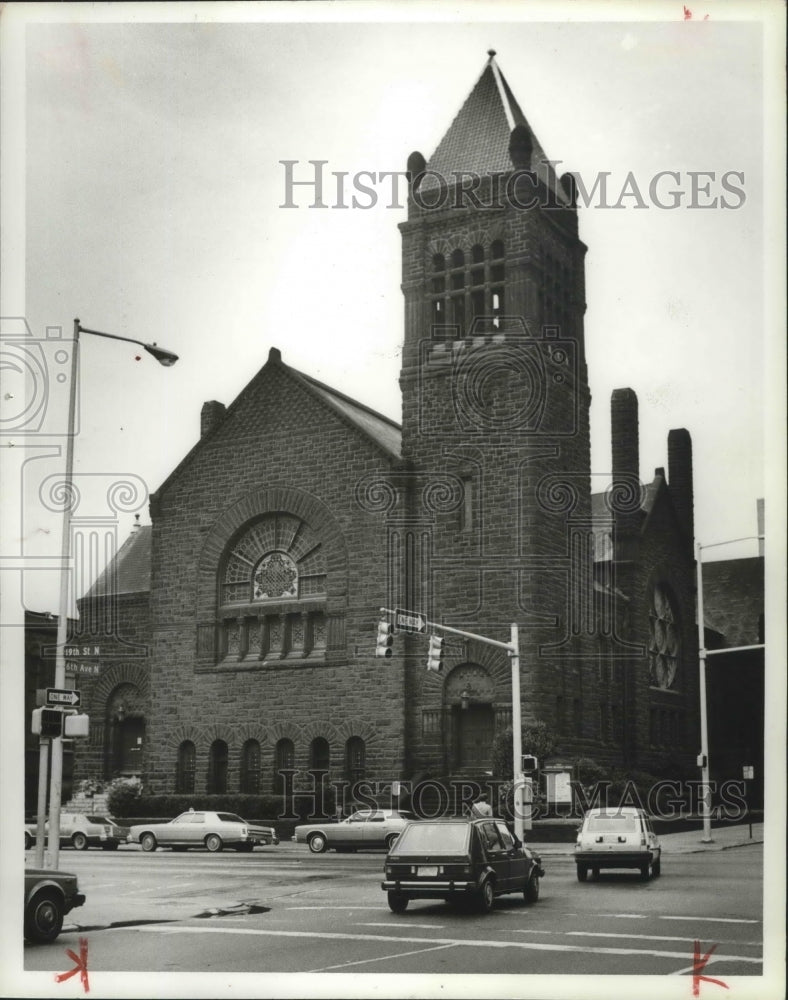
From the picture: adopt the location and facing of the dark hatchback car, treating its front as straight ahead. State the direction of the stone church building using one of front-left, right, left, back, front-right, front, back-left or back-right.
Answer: front-left

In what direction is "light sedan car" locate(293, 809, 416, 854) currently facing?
to the viewer's left

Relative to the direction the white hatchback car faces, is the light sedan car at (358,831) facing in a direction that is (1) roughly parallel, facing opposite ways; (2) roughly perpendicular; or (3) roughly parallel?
roughly perpendicular

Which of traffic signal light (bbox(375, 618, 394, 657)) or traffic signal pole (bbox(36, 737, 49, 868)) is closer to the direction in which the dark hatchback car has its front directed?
the traffic signal light

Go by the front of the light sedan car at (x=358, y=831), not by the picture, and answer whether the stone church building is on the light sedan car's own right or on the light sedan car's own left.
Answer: on the light sedan car's own right

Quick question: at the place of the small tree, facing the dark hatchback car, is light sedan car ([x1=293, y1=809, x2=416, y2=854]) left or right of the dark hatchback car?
right

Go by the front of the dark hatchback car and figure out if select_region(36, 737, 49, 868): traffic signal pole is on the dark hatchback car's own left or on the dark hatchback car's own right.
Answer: on the dark hatchback car's own left

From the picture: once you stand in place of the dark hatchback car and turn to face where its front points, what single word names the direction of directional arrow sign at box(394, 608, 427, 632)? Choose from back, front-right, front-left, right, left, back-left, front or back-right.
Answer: front-left

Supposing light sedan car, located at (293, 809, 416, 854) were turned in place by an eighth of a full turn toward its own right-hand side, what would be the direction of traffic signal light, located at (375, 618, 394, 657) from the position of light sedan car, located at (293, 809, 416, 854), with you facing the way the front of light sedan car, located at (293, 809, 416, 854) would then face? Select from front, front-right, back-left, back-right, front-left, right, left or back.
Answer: back-left

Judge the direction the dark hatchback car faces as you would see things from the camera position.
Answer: facing away from the viewer and to the right of the viewer
